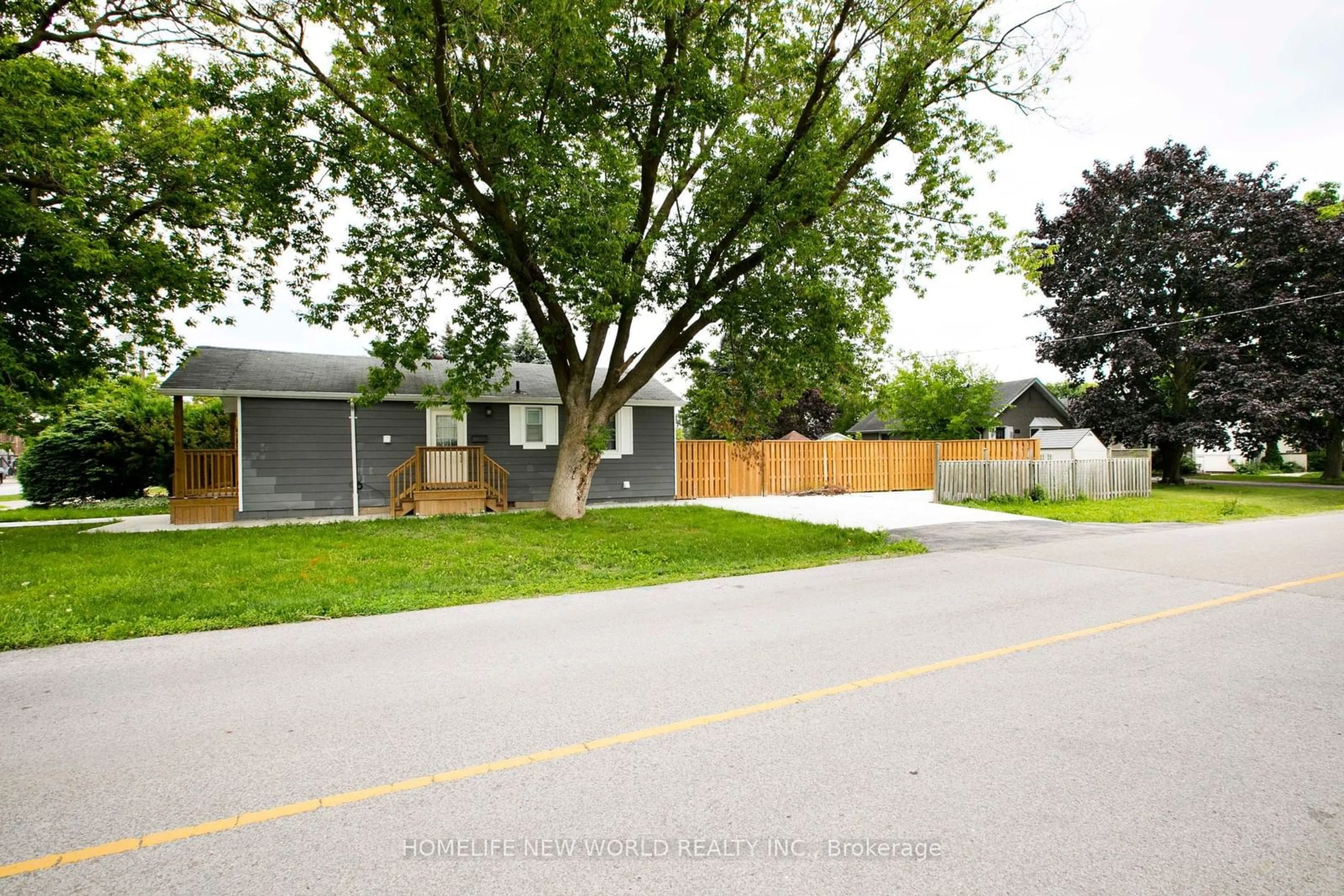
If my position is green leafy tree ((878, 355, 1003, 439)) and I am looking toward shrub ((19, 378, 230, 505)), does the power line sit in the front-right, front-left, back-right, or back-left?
back-left

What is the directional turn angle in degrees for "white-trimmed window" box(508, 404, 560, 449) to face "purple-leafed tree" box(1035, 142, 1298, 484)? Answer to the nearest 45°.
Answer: approximately 90° to its left

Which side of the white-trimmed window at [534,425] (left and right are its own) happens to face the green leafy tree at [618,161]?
front

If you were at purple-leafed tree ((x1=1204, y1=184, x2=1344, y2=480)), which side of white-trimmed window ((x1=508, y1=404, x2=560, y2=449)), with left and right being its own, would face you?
left

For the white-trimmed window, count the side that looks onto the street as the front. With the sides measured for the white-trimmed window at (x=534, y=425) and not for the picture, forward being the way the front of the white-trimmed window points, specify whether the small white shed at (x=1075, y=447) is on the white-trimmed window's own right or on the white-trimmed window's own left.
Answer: on the white-trimmed window's own left

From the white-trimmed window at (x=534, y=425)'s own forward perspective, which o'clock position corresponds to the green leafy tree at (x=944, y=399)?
The green leafy tree is roughly at 8 o'clock from the white-trimmed window.

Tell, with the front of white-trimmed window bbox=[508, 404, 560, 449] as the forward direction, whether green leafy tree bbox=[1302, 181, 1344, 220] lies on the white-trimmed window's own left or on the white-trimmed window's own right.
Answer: on the white-trimmed window's own left

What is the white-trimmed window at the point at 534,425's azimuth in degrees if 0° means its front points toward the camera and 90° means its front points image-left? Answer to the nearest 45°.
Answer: approximately 0°

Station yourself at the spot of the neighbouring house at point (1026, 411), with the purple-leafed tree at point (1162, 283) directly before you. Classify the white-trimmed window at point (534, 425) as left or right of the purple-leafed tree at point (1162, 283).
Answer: right

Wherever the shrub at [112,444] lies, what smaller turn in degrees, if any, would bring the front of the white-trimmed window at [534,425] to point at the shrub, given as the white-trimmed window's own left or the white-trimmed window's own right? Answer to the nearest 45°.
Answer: approximately 90° to the white-trimmed window's own right
